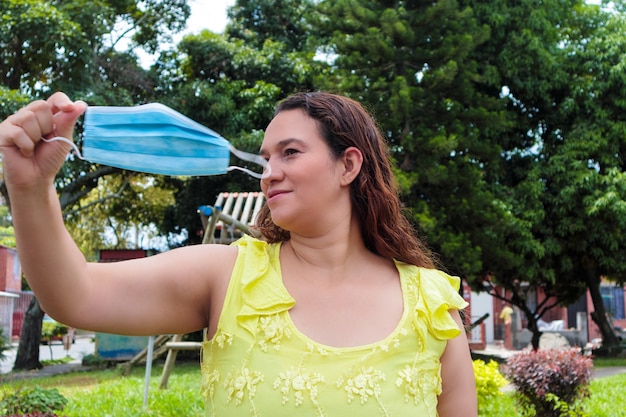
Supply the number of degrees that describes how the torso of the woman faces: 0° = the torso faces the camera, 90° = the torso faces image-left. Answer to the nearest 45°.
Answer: approximately 0°

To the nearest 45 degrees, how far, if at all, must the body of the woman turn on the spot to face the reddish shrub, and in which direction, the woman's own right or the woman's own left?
approximately 135° to the woman's own left

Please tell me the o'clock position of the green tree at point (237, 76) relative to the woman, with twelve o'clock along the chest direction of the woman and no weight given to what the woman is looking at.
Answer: The green tree is roughly at 6 o'clock from the woman.

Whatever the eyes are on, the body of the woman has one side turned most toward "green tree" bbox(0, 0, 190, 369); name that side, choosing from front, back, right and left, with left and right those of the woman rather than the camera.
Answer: back

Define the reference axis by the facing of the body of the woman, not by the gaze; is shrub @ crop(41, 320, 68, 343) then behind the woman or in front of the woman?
behind
